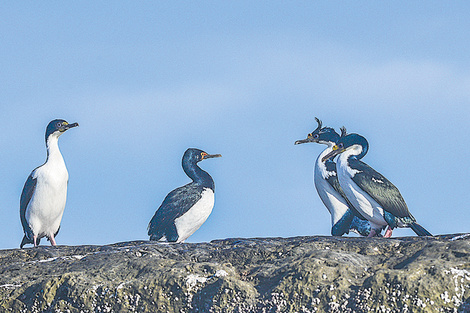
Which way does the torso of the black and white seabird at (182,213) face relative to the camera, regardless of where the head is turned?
to the viewer's right

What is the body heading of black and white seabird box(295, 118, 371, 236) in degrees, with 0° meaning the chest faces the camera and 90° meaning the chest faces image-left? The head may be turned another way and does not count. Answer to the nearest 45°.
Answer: approximately 90°

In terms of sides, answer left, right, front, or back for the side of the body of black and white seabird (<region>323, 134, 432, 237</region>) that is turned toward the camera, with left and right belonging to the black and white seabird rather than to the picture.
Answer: left

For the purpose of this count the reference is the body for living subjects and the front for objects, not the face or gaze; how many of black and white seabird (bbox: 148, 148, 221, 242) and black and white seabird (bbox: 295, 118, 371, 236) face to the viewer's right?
1

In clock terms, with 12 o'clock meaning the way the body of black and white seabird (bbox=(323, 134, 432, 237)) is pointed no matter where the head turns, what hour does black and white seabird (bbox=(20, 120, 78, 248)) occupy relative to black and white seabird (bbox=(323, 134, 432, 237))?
black and white seabird (bbox=(20, 120, 78, 248)) is roughly at 12 o'clock from black and white seabird (bbox=(323, 134, 432, 237)).

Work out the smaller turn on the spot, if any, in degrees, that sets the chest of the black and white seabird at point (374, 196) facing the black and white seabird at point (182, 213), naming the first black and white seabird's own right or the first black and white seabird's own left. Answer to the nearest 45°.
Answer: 0° — it already faces it

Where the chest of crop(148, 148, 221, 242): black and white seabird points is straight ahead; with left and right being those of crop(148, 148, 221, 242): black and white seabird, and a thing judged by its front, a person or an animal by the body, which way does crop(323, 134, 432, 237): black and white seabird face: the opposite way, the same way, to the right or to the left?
the opposite way

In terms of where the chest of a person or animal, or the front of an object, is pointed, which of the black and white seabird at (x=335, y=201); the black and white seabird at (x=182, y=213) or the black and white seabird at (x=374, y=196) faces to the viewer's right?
the black and white seabird at (x=182, y=213)

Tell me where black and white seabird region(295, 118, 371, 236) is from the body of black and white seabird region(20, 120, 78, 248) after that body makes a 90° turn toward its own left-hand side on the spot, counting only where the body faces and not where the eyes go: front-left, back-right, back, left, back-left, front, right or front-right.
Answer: front-right

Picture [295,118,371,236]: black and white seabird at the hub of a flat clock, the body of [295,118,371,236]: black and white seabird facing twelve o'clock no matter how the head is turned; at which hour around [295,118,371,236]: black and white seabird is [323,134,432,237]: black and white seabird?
[323,134,432,237]: black and white seabird is roughly at 8 o'clock from [295,118,371,236]: black and white seabird.

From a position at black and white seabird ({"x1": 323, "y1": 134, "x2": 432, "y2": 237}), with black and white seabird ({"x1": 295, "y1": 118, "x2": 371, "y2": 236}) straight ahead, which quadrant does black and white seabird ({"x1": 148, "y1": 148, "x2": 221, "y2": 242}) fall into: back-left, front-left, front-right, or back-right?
front-left

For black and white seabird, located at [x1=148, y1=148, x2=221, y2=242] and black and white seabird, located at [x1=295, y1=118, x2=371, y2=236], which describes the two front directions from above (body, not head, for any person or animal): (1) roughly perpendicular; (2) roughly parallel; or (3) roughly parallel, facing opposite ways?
roughly parallel, facing opposite ways

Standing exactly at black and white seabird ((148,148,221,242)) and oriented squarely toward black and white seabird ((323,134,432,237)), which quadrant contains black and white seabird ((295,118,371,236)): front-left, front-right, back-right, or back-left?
front-left

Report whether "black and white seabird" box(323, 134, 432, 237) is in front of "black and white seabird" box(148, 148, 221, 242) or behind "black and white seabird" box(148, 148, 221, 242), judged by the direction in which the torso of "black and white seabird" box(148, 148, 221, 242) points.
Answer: in front

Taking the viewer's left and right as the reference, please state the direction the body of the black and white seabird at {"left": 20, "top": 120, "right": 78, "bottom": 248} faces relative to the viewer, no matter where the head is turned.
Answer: facing the viewer and to the right of the viewer

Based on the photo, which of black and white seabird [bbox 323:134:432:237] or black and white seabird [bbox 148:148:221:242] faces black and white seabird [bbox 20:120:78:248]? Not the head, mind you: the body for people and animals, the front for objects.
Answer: black and white seabird [bbox 323:134:432:237]
